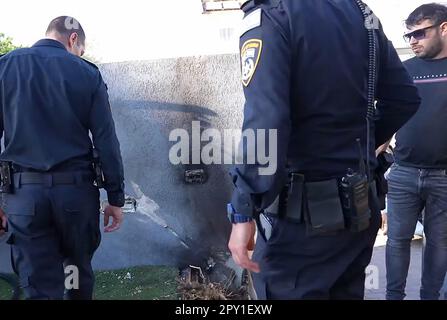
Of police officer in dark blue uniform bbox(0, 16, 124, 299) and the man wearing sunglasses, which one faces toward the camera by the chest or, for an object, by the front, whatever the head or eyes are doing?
the man wearing sunglasses

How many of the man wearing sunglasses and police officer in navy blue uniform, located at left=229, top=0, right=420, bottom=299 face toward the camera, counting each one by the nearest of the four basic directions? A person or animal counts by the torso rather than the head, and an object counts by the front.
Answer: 1

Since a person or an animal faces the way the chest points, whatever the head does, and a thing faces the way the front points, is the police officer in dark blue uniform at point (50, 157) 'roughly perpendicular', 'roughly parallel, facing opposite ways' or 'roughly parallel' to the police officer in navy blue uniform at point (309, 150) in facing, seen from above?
roughly parallel

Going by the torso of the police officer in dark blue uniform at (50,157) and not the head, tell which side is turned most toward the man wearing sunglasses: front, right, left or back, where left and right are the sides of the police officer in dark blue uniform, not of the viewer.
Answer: right

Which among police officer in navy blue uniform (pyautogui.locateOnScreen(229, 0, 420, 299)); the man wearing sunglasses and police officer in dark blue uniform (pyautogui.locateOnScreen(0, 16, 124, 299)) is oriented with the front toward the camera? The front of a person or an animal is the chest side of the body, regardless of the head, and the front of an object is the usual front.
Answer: the man wearing sunglasses

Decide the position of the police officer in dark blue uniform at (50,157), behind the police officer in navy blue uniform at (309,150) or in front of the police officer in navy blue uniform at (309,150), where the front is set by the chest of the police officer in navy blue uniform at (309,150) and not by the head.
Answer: in front

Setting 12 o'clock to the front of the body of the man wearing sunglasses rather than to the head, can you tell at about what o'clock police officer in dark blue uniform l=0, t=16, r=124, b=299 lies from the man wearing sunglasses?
The police officer in dark blue uniform is roughly at 2 o'clock from the man wearing sunglasses.

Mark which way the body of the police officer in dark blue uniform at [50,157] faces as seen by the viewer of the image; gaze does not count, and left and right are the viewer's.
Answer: facing away from the viewer

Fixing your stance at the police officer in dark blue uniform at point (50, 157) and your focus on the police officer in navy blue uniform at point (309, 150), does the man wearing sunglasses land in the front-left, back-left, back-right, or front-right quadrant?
front-left

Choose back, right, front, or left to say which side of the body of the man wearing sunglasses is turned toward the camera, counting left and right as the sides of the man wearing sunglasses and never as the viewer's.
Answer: front

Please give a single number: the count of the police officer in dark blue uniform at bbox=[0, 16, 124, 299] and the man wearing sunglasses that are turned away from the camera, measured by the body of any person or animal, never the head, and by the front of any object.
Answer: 1

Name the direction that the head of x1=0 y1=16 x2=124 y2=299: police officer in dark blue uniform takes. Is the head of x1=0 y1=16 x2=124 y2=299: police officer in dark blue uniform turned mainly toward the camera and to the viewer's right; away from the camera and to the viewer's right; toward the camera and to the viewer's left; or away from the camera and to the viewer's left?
away from the camera and to the viewer's right

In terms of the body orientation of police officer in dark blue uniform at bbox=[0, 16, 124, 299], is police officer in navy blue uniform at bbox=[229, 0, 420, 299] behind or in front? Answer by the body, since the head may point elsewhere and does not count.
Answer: behind
